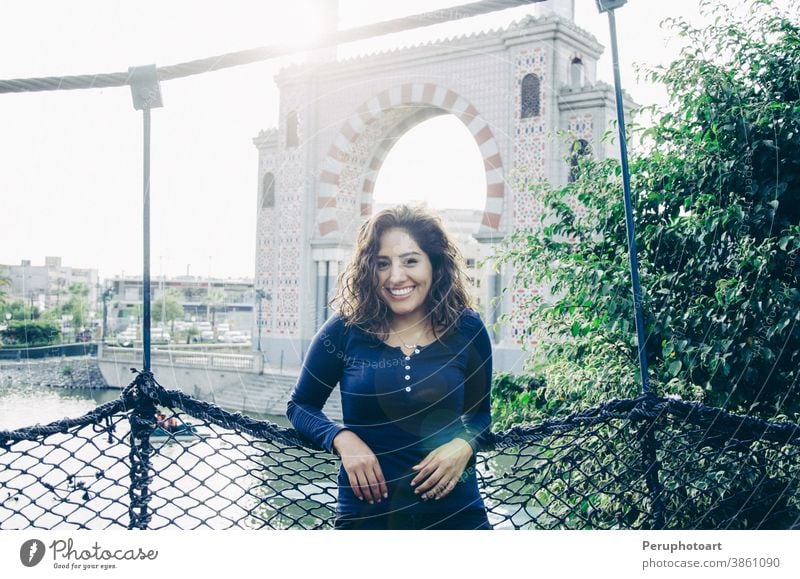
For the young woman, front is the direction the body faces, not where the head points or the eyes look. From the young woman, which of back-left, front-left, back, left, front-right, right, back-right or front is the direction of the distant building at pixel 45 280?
back-right

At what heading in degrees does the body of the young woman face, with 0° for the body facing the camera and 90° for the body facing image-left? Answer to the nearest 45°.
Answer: approximately 0°

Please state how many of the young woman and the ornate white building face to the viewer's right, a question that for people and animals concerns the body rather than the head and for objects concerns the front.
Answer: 0

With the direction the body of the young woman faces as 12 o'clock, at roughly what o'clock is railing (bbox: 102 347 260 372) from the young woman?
The railing is roughly at 5 o'clock from the young woman.

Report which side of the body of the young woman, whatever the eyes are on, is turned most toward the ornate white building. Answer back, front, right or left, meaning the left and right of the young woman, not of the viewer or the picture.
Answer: back

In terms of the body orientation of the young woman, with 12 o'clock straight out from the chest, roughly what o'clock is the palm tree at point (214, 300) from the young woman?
The palm tree is roughly at 5 o'clock from the young woman.

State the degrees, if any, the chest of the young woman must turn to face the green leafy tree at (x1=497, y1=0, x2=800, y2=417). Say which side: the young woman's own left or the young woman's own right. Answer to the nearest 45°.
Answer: approximately 135° to the young woman's own left
